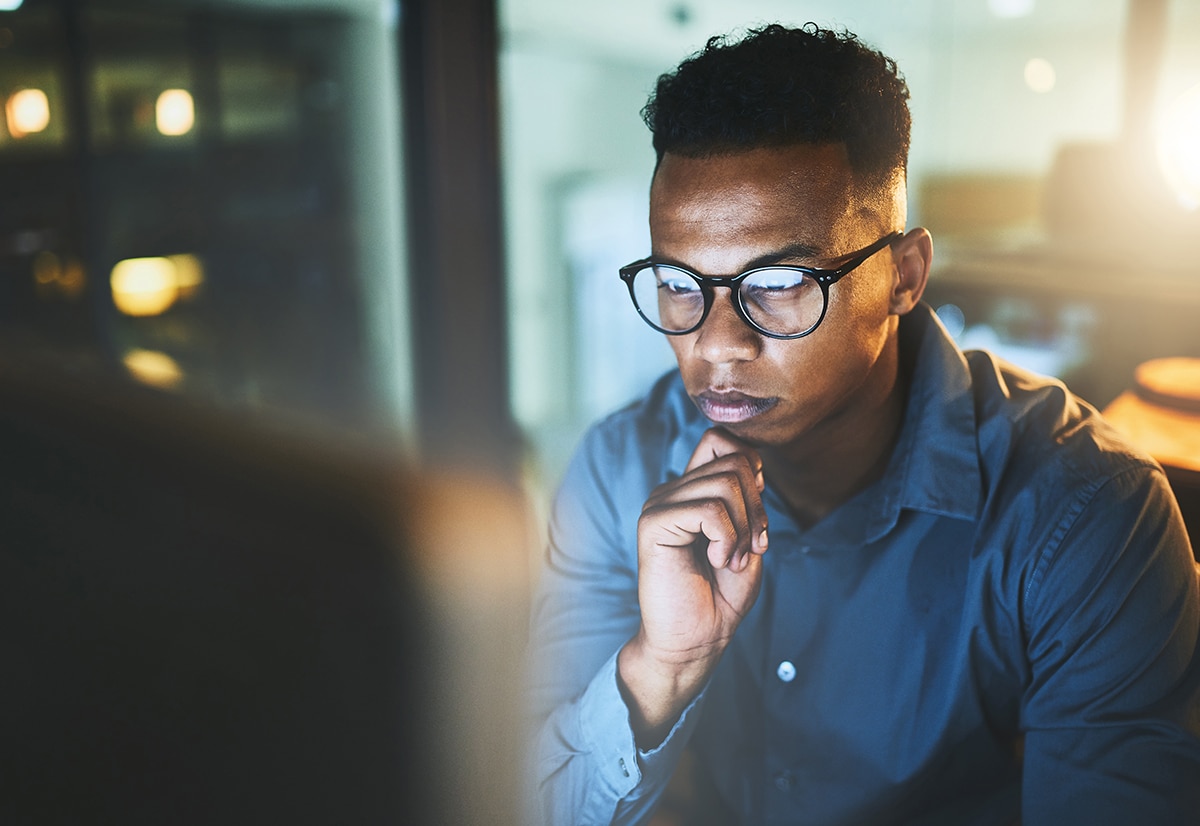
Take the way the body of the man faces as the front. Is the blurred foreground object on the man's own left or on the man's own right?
on the man's own right

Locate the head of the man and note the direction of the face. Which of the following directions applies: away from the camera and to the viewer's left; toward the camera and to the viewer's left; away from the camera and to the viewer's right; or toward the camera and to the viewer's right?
toward the camera and to the viewer's left

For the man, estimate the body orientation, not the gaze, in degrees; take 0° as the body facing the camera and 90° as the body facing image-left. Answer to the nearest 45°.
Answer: approximately 45°
